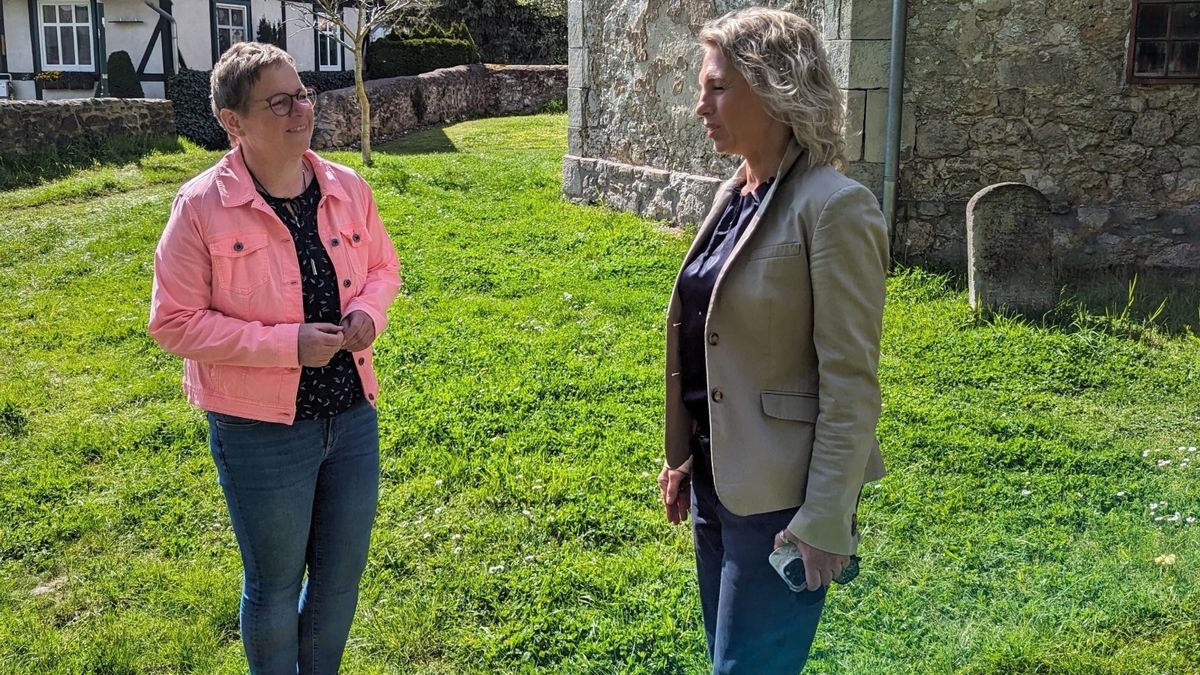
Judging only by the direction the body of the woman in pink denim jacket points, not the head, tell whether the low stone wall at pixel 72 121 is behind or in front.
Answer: behind

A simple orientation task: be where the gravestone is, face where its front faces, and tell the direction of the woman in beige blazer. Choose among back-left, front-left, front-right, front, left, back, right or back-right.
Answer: front

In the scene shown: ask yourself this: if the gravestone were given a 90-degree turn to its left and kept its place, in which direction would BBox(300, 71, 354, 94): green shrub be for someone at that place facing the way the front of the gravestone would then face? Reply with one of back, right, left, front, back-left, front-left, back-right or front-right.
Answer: back-left

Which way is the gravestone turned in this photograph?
toward the camera

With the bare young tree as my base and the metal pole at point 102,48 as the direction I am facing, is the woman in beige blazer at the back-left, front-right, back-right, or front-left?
back-left

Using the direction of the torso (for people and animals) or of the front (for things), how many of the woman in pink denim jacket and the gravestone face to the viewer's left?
0

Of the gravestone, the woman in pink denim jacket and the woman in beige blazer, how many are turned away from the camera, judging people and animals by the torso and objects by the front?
0

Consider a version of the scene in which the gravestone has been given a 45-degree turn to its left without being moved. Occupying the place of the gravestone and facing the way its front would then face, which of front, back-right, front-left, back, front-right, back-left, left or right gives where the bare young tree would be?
back

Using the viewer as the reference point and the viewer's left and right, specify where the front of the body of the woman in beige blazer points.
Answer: facing the viewer and to the left of the viewer

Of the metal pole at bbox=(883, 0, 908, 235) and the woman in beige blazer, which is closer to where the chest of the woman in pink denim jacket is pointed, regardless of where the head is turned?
the woman in beige blazer

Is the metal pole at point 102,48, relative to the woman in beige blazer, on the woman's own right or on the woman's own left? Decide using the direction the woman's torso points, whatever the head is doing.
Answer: on the woman's own right

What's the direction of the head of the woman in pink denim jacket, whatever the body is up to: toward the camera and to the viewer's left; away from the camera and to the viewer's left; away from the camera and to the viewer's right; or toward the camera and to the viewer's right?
toward the camera and to the viewer's right

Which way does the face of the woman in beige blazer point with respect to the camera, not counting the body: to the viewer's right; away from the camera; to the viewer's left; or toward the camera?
to the viewer's left

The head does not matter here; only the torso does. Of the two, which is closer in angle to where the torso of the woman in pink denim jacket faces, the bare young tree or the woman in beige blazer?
the woman in beige blazer
